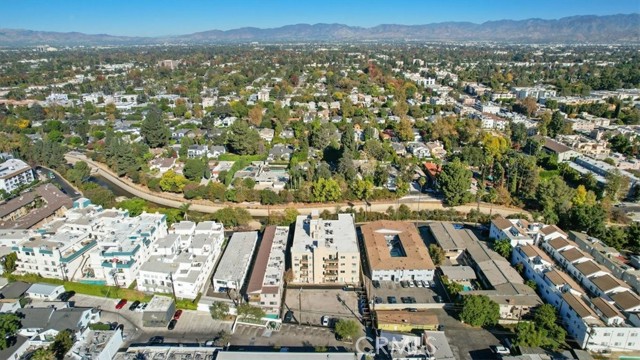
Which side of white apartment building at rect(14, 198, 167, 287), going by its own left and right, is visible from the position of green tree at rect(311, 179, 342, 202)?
left

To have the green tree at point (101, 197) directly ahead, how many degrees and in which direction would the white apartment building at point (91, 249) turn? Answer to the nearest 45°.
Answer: approximately 180°

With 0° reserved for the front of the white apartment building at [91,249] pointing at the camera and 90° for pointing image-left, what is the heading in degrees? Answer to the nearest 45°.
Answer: approximately 0°

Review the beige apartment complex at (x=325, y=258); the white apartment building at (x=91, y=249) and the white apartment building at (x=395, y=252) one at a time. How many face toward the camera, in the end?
3

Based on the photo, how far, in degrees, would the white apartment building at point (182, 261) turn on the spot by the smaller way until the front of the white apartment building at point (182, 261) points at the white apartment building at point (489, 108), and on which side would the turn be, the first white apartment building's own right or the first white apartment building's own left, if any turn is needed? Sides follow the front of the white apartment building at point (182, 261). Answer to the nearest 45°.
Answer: approximately 135° to the first white apartment building's own left

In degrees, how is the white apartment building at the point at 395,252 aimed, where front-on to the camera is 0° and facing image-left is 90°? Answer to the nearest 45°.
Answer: approximately 0°

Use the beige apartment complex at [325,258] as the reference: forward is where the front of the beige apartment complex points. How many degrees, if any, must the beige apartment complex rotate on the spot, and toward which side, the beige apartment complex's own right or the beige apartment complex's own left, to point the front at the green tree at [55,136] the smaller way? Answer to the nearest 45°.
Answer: approximately 135° to the beige apartment complex's own right

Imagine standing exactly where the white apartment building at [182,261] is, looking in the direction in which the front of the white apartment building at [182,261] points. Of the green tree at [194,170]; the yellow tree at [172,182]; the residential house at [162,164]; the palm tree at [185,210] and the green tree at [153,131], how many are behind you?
5

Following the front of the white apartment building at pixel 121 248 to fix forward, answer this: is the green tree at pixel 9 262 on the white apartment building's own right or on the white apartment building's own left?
on the white apartment building's own right

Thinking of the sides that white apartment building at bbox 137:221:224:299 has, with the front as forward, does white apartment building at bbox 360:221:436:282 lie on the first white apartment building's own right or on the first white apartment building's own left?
on the first white apartment building's own left
